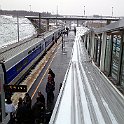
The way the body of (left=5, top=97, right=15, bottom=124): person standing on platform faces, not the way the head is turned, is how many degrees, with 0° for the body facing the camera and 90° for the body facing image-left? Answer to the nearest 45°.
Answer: approximately 180°

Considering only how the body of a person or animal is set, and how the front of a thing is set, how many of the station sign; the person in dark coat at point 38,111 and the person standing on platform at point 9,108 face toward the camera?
1

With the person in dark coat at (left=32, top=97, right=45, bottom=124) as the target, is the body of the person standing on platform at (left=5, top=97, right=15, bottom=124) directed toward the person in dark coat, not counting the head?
no

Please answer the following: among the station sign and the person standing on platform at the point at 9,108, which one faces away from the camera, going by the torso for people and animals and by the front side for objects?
the person standing on platform

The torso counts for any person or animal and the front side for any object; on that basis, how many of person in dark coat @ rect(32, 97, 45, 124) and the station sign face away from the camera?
1

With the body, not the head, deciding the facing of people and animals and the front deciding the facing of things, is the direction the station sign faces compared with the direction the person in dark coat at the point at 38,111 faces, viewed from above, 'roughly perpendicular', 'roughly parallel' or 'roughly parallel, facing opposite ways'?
roughly parallel, facing opposite ways

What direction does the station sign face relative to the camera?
toward the camera

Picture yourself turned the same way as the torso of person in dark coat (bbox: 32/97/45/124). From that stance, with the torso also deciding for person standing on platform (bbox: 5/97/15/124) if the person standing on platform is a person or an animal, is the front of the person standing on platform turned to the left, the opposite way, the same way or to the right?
the same way

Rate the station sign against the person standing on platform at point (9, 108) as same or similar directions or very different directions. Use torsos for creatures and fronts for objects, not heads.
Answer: very different directions

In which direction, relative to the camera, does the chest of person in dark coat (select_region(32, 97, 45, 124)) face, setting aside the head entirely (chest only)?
away from the camera
